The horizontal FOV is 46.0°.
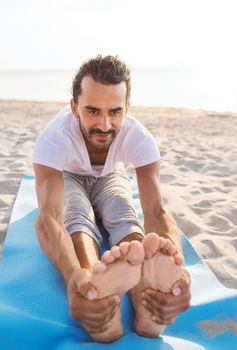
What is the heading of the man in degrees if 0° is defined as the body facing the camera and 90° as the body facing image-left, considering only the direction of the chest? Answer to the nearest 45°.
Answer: approximately 0°
